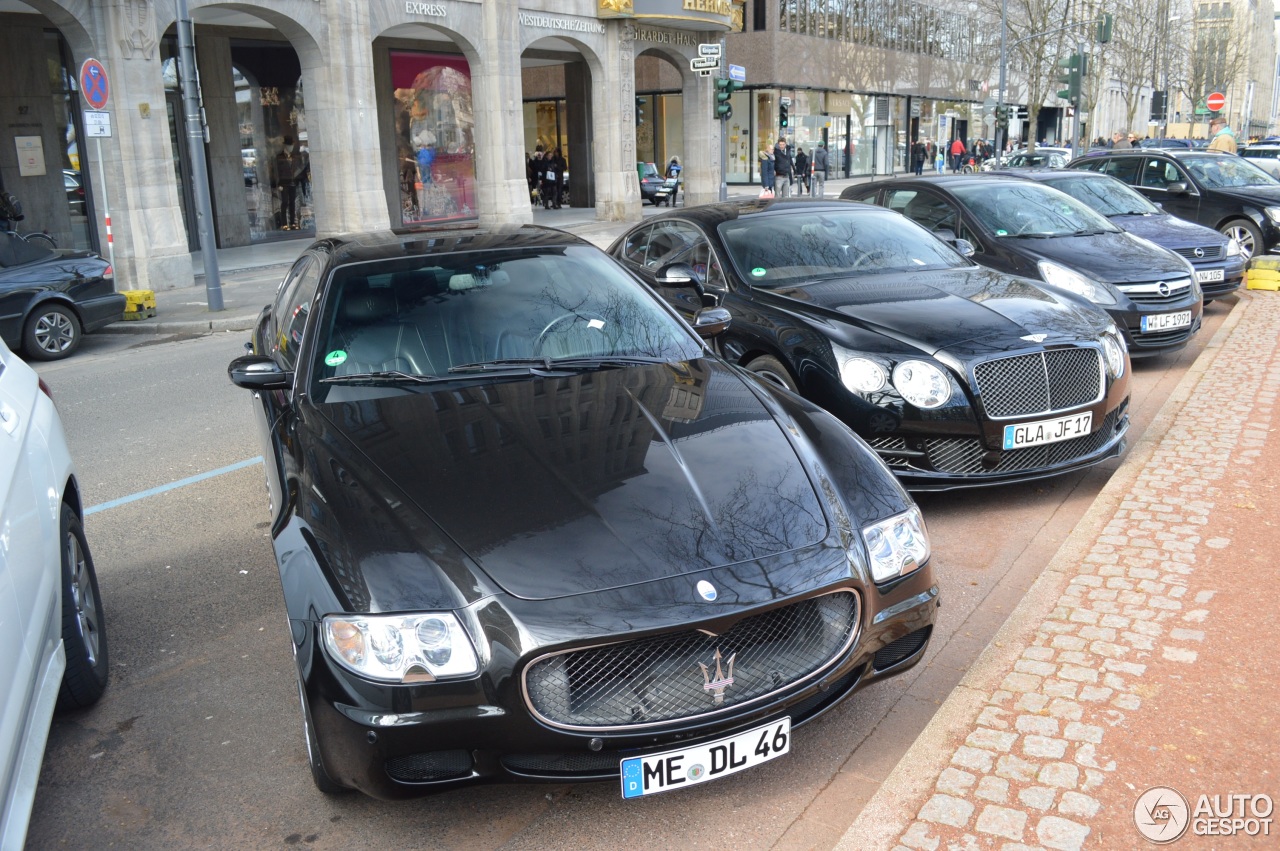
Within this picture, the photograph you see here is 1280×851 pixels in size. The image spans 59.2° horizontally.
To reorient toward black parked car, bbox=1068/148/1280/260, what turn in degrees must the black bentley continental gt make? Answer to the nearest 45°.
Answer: approximately 135° to its left

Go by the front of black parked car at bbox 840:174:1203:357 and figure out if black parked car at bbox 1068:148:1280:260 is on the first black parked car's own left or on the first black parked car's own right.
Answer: on the first black parked car's own left

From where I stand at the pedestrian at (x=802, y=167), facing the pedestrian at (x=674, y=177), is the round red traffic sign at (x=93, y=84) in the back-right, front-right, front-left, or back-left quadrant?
front-left

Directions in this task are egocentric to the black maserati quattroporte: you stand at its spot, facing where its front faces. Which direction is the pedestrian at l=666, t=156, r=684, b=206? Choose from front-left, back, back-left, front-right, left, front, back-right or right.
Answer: back-left

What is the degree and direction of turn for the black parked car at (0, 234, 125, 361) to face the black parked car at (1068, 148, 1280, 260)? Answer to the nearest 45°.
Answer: approximately 180°

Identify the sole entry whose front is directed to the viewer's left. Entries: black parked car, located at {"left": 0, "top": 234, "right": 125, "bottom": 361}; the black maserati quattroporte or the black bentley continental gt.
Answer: the black parked car

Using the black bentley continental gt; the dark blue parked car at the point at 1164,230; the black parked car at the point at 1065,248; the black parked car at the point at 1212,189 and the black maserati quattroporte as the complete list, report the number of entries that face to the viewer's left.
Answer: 0

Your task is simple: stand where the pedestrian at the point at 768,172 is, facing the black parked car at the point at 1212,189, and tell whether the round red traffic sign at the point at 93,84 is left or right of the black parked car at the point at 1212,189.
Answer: right

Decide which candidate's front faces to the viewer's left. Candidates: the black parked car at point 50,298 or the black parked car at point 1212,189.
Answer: the black parked car at point 50,298

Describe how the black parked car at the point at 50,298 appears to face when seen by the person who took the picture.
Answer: facing to the left of the viewer

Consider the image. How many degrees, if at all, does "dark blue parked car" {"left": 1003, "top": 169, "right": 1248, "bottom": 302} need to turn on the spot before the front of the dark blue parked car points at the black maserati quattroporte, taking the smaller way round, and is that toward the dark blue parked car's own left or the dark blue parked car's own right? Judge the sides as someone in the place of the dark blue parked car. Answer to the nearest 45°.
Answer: approximately 45° to the dark blue parked car's own right

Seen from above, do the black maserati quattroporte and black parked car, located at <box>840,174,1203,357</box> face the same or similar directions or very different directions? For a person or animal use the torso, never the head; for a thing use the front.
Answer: same or similar directions

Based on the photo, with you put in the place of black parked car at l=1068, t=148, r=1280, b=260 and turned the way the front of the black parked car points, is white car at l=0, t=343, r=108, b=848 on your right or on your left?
on your right

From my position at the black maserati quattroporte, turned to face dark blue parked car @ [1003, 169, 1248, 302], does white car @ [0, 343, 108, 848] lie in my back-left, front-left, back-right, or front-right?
back-left

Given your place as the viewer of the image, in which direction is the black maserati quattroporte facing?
facing the viewer and to the right of the viewer

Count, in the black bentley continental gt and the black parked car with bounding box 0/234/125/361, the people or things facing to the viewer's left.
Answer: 1

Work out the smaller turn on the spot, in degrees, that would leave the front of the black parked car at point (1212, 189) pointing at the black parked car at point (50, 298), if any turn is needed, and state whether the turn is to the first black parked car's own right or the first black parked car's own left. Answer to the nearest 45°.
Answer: approximately 90° to the first black parked car's own right

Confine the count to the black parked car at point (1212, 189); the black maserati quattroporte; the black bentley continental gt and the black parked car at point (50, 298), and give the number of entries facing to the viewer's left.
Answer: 1

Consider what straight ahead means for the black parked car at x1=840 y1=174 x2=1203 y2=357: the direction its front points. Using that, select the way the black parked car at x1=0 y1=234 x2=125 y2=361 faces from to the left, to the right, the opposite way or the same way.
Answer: to the right
